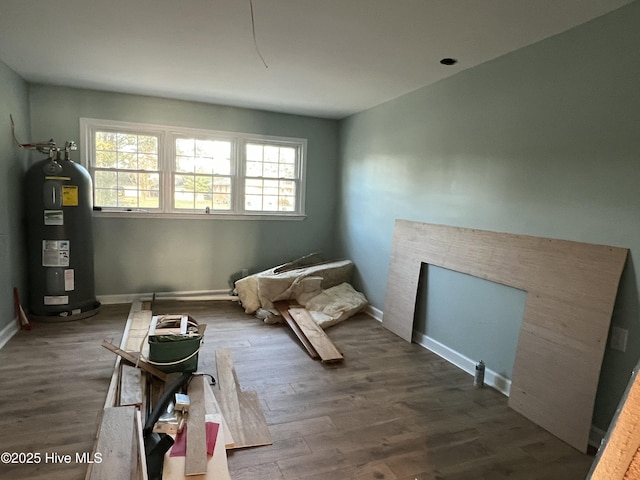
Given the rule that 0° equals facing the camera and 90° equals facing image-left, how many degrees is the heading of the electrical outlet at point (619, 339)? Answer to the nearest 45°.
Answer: approximately 45°

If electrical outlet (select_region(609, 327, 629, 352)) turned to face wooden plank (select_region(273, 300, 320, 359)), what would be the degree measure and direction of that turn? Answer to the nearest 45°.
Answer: approximately 45° to its right

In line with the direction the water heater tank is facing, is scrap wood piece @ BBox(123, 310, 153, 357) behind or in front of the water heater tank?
in front

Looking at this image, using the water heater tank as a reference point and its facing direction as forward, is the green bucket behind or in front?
in front

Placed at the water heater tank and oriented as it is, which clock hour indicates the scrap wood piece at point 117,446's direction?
The scrap wood piece is roughly at 12 o'clock from the water heater tank.

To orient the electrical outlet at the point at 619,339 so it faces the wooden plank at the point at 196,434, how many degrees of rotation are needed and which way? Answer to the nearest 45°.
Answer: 0° — it already faces it

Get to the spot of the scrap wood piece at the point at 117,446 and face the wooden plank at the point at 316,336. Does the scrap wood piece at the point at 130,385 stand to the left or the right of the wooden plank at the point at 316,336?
left

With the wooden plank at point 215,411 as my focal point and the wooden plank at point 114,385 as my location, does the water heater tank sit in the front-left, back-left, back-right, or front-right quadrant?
back-left

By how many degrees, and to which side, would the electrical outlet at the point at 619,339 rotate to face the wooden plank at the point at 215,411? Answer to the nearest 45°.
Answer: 0° — it already faces it

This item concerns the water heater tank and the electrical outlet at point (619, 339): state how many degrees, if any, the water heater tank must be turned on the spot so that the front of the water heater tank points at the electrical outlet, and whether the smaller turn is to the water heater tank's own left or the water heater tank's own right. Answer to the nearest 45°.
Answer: approximately 45° to the water heater tank's own left
